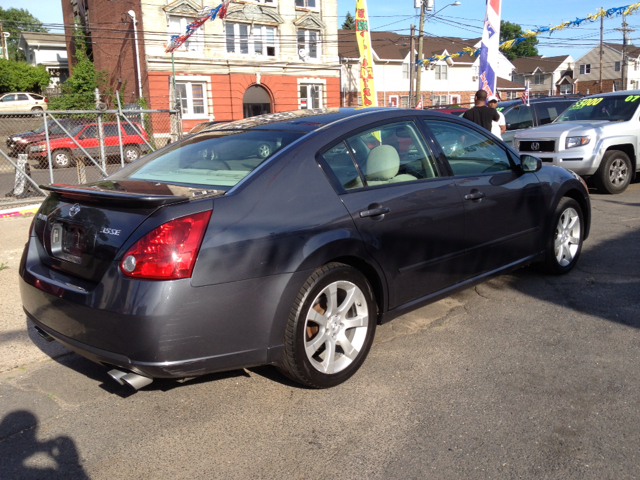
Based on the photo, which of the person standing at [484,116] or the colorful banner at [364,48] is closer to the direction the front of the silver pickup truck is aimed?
the person standing

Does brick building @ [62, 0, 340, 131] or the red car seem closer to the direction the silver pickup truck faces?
the red car

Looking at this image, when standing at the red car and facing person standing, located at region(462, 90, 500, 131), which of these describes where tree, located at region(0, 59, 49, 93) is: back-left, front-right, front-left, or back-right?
back-left

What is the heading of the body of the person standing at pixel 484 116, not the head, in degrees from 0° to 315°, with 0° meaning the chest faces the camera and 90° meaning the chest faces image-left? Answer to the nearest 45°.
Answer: approximately 180°

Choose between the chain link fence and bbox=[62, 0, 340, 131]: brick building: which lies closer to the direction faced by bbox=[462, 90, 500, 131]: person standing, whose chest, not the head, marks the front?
the brick building

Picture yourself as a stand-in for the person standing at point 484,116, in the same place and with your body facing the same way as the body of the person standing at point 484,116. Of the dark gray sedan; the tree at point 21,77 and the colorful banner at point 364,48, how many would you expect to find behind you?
1

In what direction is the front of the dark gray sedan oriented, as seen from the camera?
facing away from the viewer and to the right of the viewer

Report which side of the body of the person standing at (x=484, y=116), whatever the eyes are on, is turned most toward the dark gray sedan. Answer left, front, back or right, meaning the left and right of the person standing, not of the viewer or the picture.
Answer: back
